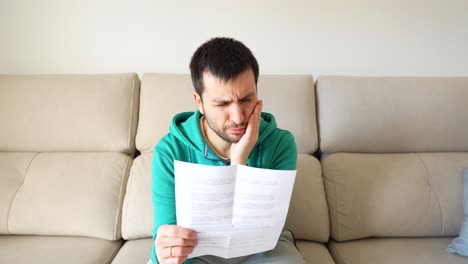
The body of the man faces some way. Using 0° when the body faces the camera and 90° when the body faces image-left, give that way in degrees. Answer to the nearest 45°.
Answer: approximately 0°

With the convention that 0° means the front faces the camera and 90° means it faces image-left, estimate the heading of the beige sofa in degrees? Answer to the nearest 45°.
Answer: approximately 0°
